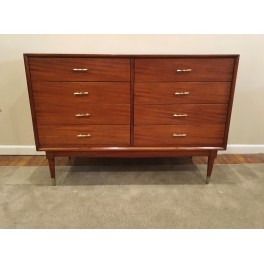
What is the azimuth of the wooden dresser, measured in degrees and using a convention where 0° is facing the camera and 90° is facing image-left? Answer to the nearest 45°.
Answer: approximately 0°
